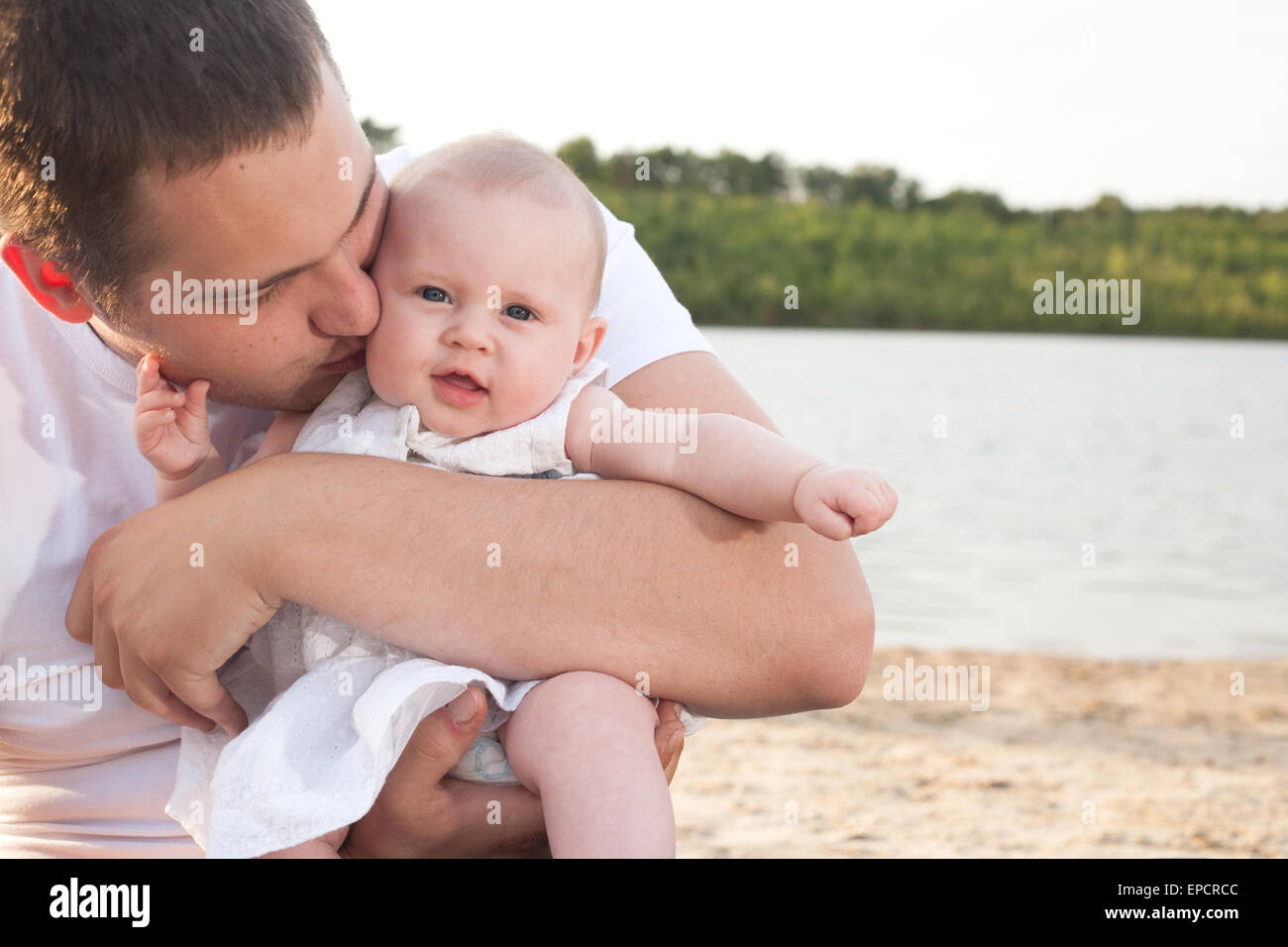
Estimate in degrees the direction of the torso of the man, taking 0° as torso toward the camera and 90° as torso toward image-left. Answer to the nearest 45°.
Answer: approximately 315°
